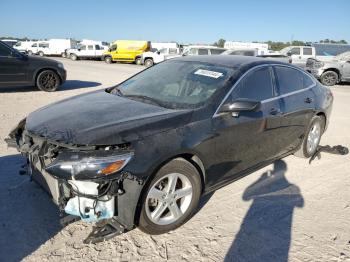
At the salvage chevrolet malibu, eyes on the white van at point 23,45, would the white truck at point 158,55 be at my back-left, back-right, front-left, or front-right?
front-right

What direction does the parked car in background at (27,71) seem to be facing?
to the viewer's right

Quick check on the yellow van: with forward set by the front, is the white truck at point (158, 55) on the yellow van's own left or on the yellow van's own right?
on the yellow van's own left

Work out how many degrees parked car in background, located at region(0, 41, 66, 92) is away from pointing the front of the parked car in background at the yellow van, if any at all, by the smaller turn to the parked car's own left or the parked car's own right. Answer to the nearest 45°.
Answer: approximately 90° to the parked car's own left

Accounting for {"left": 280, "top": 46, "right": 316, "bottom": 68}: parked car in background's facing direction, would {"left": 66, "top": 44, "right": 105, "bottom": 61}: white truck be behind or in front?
in front

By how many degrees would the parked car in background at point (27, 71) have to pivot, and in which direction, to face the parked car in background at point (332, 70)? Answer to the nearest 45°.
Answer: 0° — it already faces it

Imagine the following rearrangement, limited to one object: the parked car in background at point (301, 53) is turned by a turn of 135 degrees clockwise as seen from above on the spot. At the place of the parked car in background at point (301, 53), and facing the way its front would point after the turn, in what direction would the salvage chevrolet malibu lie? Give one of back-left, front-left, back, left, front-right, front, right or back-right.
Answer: back-right

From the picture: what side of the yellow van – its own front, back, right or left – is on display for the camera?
left

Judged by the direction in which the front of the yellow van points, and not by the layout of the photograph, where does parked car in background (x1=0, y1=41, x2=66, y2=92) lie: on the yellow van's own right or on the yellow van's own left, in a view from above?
on the yellow van's own left

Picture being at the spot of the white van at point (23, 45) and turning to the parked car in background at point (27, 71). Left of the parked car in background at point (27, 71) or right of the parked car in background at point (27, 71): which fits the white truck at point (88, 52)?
left

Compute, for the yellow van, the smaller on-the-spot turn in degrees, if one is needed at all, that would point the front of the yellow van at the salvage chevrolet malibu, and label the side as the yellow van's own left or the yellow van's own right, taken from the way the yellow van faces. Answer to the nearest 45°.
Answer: approximately 90° to the yellow van's own left

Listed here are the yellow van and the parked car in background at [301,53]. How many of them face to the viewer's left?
2

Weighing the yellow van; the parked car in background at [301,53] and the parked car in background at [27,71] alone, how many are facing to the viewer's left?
2

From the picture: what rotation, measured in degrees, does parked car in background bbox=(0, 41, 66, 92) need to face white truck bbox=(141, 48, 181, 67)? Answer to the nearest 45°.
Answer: approximately 45° to its left
